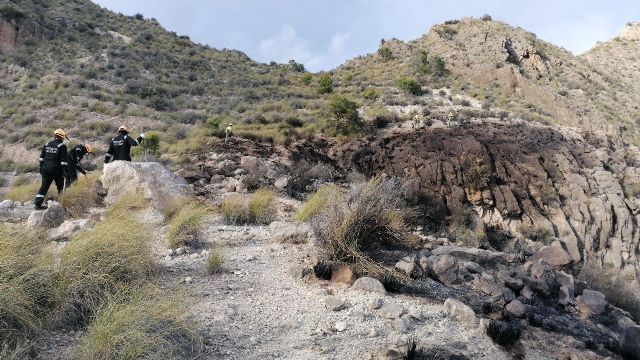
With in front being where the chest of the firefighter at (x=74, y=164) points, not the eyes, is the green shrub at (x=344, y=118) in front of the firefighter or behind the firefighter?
in front

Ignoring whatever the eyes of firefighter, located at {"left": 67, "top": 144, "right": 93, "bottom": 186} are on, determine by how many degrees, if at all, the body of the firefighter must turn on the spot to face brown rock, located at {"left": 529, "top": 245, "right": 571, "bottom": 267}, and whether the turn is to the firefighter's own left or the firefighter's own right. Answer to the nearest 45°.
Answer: approximately 45° to the firefighter's own right

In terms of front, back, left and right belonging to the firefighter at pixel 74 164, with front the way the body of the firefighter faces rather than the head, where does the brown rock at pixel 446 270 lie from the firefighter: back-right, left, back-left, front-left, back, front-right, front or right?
front-right

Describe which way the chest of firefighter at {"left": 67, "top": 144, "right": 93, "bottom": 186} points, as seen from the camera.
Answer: to the viewer's right

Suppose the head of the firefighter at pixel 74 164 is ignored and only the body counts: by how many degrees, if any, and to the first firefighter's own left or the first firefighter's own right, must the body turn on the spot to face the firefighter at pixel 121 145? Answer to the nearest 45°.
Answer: approximately 45° to the first firefighter's own right

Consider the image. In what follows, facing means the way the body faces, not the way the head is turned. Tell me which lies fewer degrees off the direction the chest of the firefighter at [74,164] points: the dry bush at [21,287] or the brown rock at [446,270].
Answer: the brown rock
